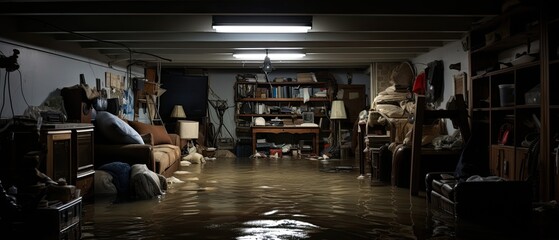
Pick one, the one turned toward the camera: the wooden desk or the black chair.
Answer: the wooden desk

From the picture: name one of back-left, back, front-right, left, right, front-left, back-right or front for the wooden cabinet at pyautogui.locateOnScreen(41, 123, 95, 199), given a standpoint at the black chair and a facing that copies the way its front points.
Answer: front

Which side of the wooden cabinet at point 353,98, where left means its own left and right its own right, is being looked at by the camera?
front

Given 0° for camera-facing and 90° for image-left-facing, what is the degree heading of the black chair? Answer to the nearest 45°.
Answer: approximately 90°

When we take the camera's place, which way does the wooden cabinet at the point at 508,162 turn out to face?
facing the viewer and to the left of the viewer

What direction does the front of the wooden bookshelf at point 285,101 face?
toward the camera

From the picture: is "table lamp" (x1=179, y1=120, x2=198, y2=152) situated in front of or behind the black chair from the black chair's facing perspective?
in front

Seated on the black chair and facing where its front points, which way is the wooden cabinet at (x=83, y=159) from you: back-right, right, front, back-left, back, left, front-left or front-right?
front

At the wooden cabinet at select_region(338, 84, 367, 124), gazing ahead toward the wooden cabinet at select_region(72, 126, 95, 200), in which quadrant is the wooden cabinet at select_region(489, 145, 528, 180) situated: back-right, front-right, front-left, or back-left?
front-left

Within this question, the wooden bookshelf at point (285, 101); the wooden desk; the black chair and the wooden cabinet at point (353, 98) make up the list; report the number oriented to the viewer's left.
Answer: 1

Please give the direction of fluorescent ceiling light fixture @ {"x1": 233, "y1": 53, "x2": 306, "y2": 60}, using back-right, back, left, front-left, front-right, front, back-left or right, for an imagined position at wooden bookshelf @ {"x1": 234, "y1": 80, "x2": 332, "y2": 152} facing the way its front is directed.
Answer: front

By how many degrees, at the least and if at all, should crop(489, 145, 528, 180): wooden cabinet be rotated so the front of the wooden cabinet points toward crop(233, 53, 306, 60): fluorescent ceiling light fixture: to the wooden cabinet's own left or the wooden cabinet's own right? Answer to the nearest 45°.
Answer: approximately 90° to the wooden cabinet's own right

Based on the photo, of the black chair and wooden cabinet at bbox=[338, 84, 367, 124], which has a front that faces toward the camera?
the wooden cabinet

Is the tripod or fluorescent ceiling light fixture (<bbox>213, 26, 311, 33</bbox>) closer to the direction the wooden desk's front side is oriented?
the fluorescent ceiling light fixture

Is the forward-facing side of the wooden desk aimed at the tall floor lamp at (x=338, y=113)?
no

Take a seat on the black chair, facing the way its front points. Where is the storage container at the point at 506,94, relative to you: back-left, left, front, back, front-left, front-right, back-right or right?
right

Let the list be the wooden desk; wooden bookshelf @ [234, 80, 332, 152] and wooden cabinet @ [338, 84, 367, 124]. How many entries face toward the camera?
3

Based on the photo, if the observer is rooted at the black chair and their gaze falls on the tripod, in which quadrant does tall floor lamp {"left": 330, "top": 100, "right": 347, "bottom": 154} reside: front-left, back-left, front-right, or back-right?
front-right
